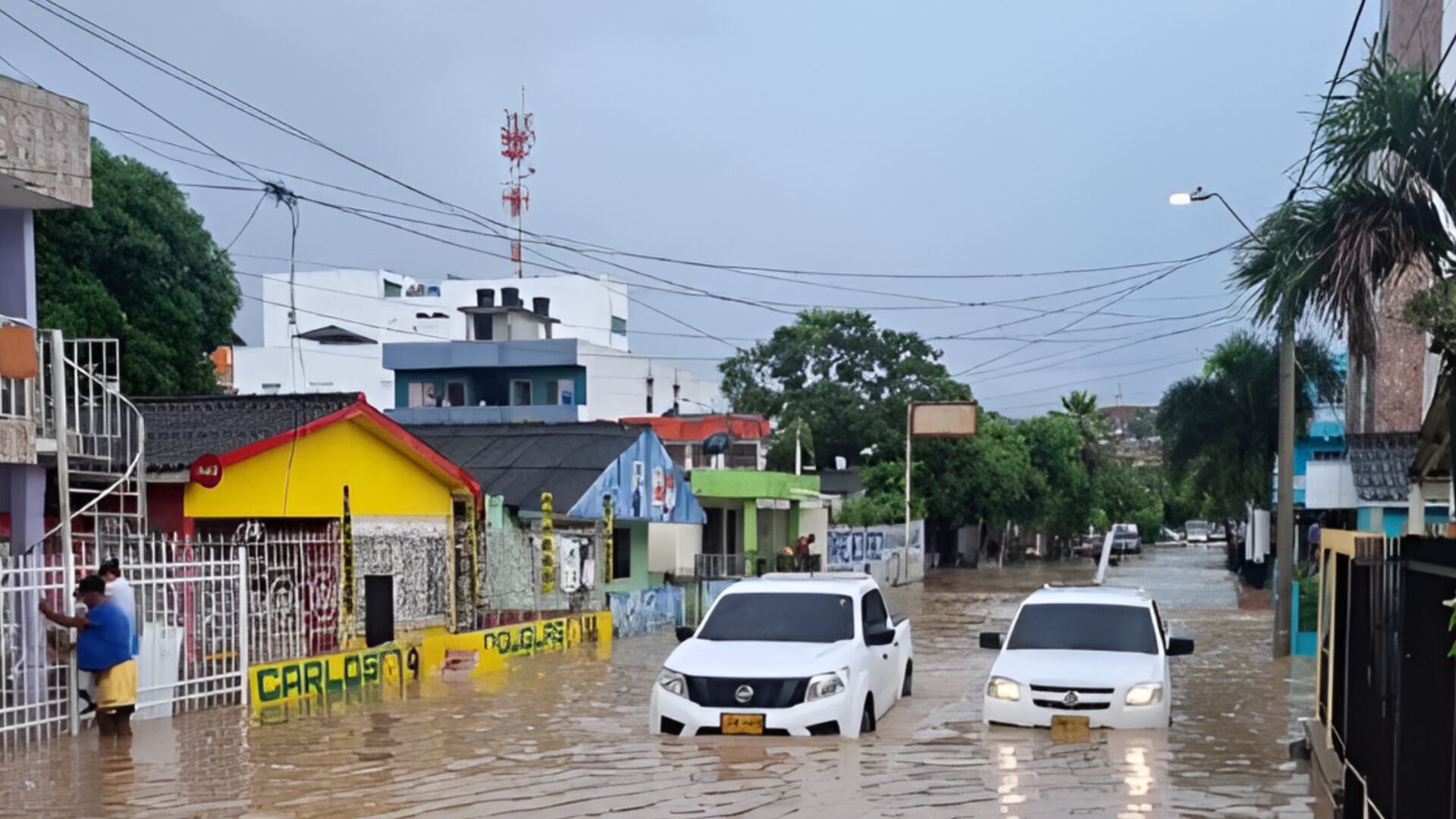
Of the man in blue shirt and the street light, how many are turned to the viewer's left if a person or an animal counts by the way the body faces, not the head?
2

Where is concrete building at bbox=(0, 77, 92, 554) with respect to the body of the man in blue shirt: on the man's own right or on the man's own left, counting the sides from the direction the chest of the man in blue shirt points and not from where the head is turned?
on the man's own right

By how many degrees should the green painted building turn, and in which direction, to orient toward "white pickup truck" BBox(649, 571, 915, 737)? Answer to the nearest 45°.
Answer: approximately 45° to its right

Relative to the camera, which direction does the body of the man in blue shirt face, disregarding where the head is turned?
to the viewer's left

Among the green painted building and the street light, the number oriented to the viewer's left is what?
1

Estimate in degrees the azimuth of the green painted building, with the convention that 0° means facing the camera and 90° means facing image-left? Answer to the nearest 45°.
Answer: approximately 315°

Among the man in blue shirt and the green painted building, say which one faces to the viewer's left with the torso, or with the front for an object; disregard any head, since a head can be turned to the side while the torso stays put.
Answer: the man in blue shirt

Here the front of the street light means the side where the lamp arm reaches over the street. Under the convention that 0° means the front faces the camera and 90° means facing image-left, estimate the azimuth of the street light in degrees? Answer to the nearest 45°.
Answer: approximately 90°

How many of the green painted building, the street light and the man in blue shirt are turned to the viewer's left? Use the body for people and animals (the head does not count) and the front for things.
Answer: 2

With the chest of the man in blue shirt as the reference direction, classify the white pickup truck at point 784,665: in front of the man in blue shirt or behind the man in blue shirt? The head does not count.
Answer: behind
